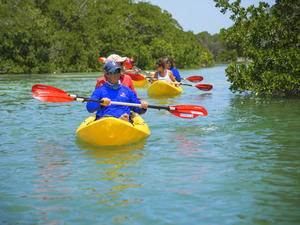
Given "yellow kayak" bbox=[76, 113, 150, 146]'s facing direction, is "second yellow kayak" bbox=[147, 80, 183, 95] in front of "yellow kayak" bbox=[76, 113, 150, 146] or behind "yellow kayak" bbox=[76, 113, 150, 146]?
behind

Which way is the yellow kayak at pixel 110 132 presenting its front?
toward the camera
